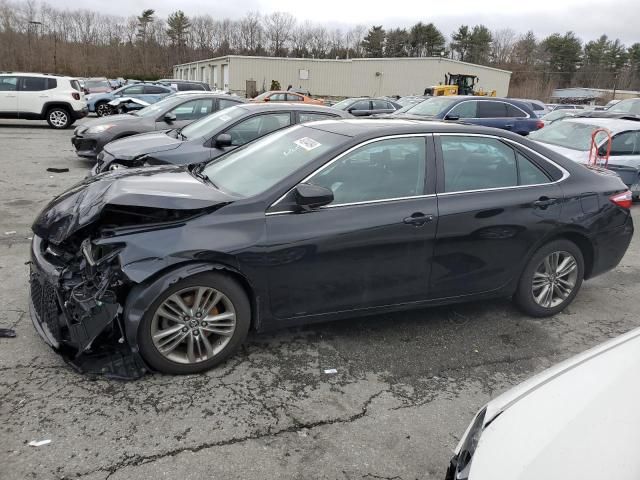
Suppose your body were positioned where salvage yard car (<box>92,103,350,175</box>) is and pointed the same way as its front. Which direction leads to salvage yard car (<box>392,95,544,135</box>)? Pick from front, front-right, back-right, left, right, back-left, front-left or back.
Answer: back

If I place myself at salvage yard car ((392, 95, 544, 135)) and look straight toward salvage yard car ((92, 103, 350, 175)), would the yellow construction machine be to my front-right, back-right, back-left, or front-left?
back-right

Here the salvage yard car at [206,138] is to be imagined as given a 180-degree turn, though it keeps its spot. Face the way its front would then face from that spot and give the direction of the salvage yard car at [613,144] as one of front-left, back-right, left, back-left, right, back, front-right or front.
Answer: front-right

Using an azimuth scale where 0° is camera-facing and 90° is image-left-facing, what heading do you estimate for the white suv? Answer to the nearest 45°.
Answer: approximately 90°

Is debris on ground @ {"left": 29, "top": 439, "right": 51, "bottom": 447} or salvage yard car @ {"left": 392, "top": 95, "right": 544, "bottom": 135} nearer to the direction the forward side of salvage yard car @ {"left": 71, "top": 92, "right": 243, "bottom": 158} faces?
the debris on ground

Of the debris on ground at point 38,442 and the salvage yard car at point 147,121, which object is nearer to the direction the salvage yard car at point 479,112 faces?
the salvage yard car

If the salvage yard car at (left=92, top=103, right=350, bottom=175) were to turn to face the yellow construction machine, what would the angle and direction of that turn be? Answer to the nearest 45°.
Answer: approximately 180°

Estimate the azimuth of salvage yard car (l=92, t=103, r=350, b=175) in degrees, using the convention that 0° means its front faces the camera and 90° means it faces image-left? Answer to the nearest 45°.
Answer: approximately 45°
